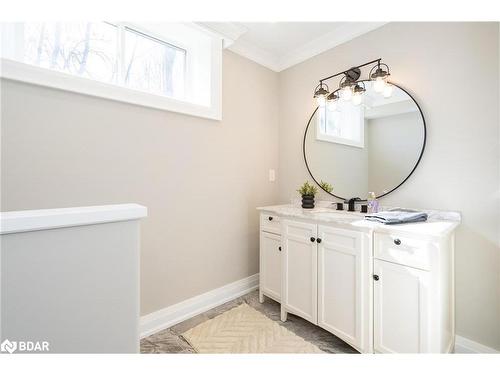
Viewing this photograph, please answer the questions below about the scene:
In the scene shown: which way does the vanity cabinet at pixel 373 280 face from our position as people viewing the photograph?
facing the viewer and to the left of the viewer

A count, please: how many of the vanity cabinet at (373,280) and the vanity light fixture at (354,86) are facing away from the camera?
0
